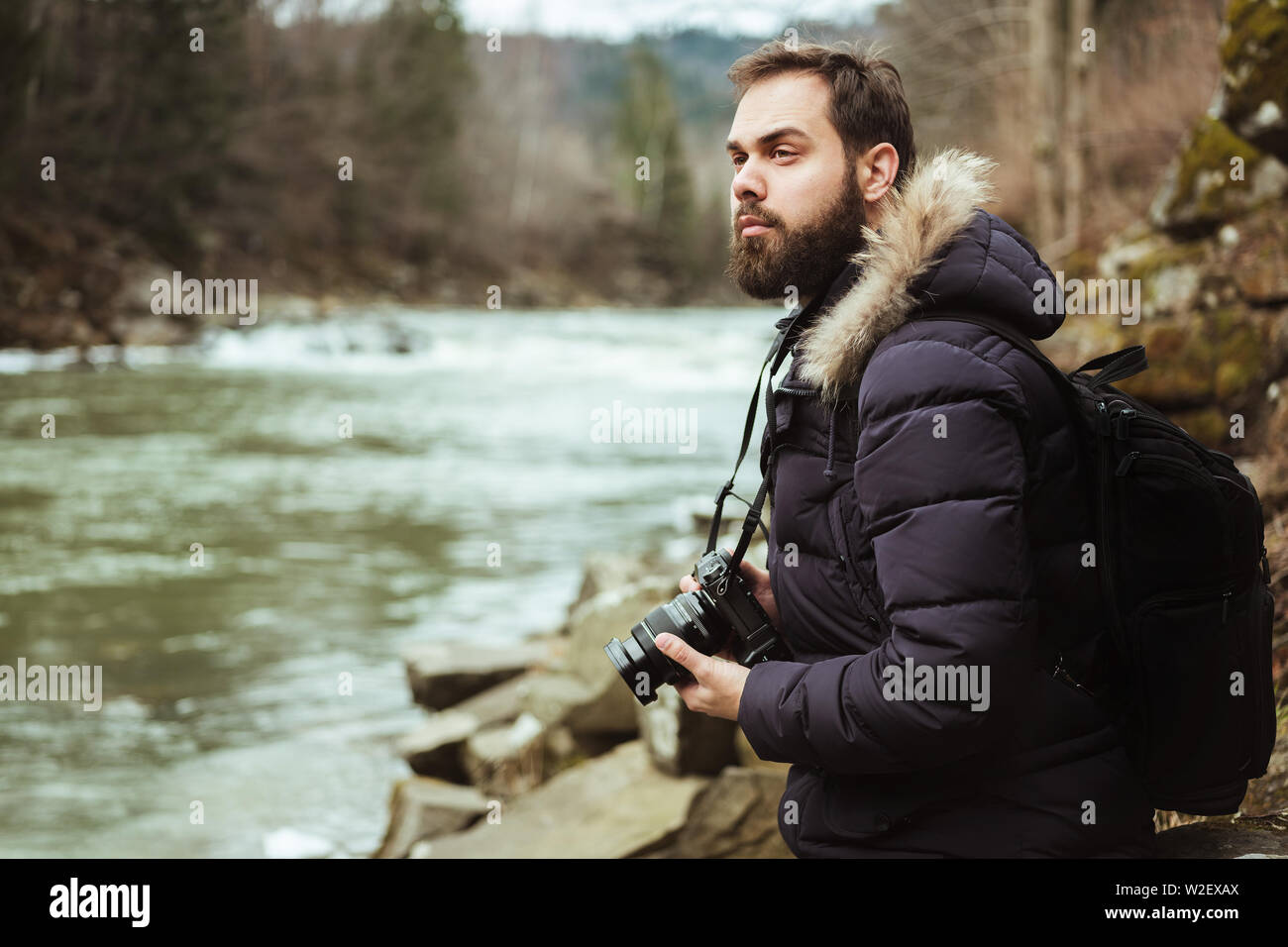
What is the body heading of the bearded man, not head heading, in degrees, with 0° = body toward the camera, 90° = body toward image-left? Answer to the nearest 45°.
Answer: approximately 90°

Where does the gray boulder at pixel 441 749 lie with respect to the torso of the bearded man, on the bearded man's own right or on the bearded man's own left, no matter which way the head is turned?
on the bearded man's own right

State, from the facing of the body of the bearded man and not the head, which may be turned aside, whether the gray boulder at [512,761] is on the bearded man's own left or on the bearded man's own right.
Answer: on the bearded man's own right

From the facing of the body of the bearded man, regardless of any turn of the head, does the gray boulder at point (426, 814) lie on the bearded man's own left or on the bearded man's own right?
on the bearded man's own right

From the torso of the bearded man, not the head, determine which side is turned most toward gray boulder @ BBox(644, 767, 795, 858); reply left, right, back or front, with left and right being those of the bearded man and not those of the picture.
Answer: right
